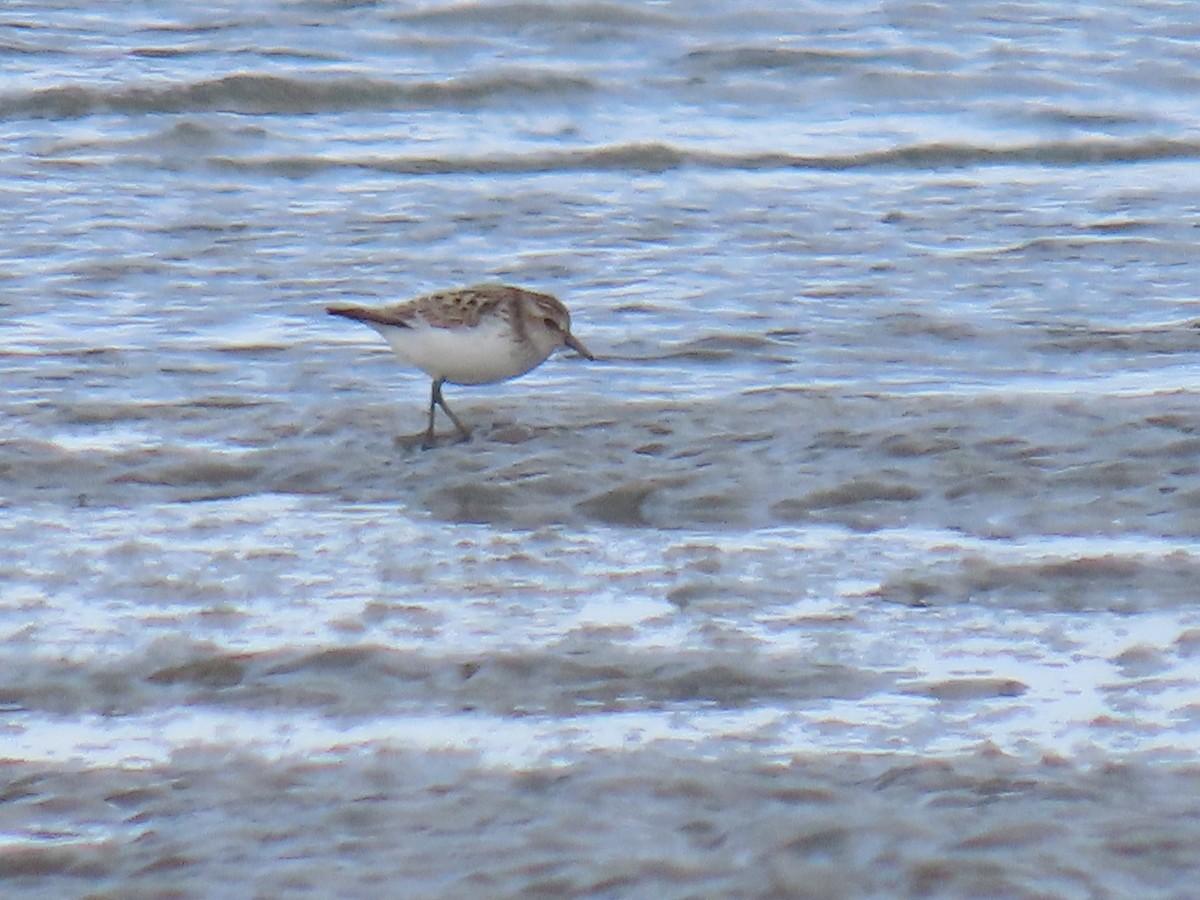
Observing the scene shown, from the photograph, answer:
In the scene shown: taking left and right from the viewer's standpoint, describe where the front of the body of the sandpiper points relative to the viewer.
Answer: facing to the right of the viewer
